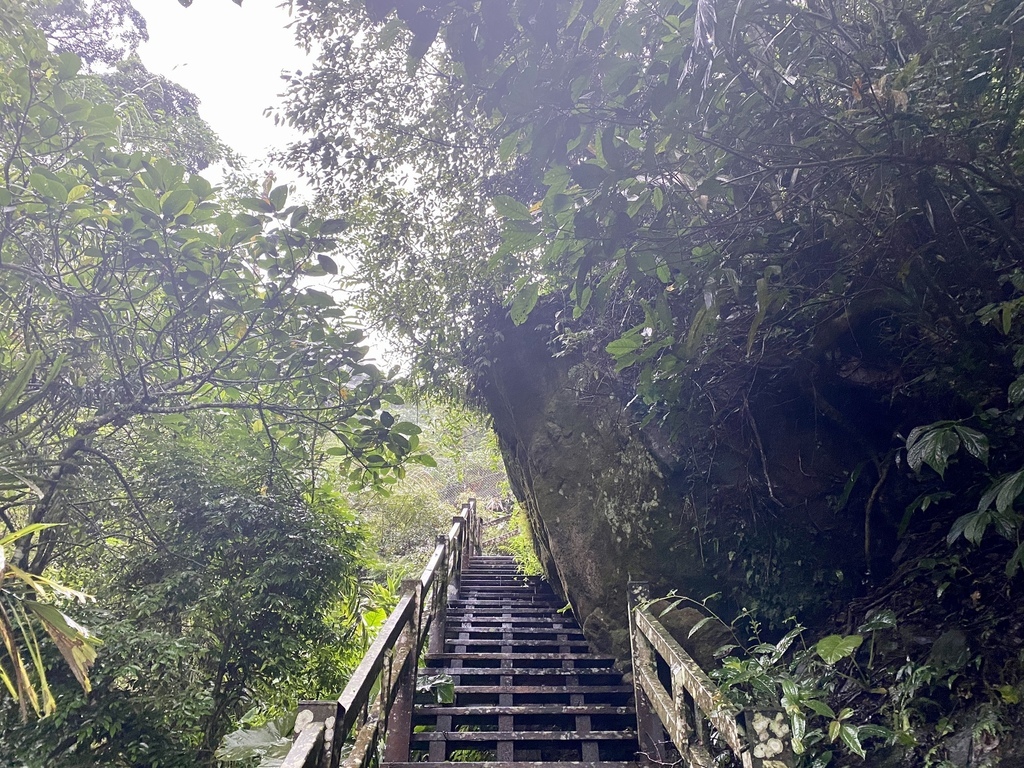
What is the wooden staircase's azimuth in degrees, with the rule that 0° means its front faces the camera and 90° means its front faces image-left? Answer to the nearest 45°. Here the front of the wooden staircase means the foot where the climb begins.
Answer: approximately 0°
